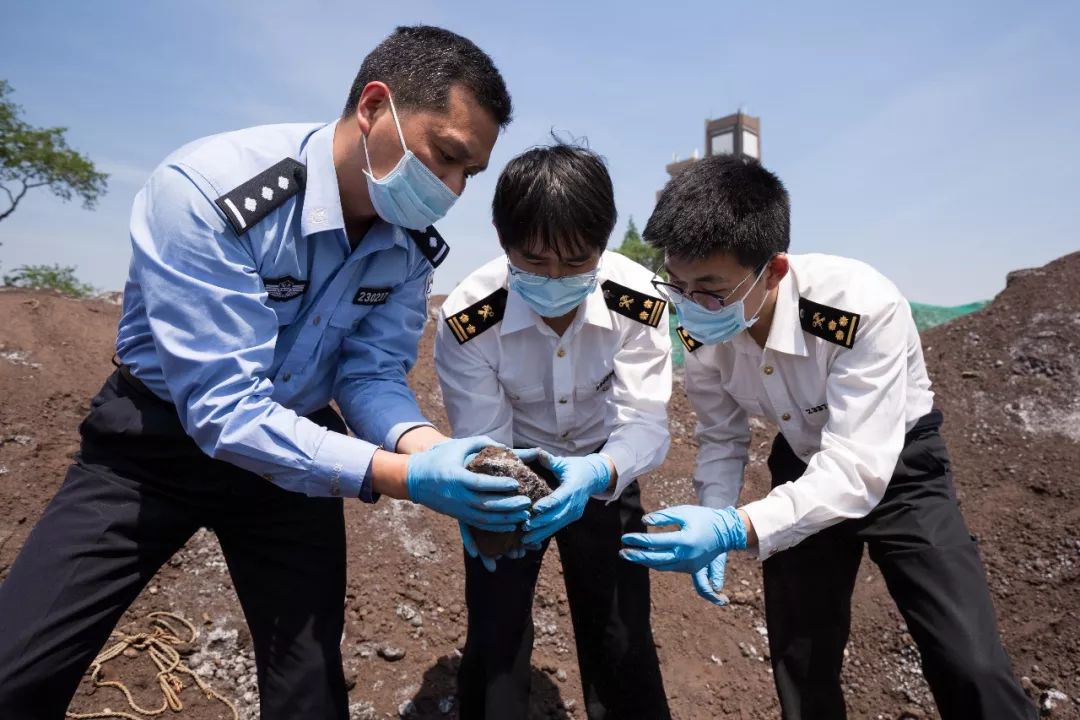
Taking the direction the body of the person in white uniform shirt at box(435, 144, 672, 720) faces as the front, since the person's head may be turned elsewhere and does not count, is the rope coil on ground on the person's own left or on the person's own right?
on the person's own right

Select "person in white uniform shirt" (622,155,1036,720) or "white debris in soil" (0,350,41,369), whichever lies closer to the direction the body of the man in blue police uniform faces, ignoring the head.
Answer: the person in white uniform shirt

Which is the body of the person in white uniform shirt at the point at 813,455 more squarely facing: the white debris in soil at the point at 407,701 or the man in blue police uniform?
the man in blue police uniform

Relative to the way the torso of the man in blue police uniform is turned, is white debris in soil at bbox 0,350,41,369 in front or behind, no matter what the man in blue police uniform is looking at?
behind

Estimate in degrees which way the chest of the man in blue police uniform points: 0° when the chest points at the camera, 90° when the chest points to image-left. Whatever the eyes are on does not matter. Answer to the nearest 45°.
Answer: approximately 315°
